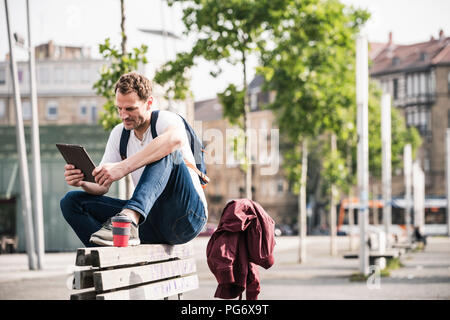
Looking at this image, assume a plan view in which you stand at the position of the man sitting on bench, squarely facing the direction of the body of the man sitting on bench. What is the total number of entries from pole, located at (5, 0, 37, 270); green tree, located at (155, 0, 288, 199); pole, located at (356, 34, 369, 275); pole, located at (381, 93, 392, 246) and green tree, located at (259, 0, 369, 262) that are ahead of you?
0

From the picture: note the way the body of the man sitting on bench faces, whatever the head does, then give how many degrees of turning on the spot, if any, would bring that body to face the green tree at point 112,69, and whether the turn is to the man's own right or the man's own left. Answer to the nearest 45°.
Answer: approximately 135° to the man's own right

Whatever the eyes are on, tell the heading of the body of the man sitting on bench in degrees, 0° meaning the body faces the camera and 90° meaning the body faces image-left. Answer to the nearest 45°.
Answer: approximately 45°

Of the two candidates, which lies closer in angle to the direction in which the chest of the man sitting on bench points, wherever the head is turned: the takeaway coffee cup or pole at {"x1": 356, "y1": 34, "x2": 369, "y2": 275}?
the takeaway coffee cup

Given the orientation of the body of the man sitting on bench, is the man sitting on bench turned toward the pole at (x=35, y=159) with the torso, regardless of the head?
no

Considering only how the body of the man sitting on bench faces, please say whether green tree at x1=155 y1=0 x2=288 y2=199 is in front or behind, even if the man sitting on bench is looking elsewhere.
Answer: behind

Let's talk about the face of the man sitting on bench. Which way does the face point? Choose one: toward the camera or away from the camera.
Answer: toward the camera

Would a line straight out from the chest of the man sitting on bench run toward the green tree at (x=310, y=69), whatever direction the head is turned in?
no

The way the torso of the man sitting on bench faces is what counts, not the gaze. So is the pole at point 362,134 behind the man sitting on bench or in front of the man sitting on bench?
behind

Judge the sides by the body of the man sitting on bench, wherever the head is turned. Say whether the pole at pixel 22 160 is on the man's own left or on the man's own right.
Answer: on the man's own right

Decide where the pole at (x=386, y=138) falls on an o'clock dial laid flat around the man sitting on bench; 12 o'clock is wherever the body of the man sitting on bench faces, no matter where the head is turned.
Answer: The pole is roughly at 5 o'clock from the man sitting on bench.

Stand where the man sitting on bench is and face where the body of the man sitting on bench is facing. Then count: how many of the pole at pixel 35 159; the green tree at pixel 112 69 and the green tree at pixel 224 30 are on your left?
0

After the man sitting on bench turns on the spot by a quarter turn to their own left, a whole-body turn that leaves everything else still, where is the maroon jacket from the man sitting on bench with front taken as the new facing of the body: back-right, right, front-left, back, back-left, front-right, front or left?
left
